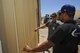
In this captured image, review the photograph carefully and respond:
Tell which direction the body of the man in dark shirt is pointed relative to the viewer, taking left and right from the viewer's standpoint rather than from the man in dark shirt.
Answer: facing away from the viewer and to the left of the viewer

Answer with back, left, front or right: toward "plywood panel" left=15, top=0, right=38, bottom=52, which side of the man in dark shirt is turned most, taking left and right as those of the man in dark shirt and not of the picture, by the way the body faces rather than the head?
front

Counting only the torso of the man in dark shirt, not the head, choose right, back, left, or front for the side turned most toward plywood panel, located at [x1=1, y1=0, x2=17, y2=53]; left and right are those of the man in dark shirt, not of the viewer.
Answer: front
